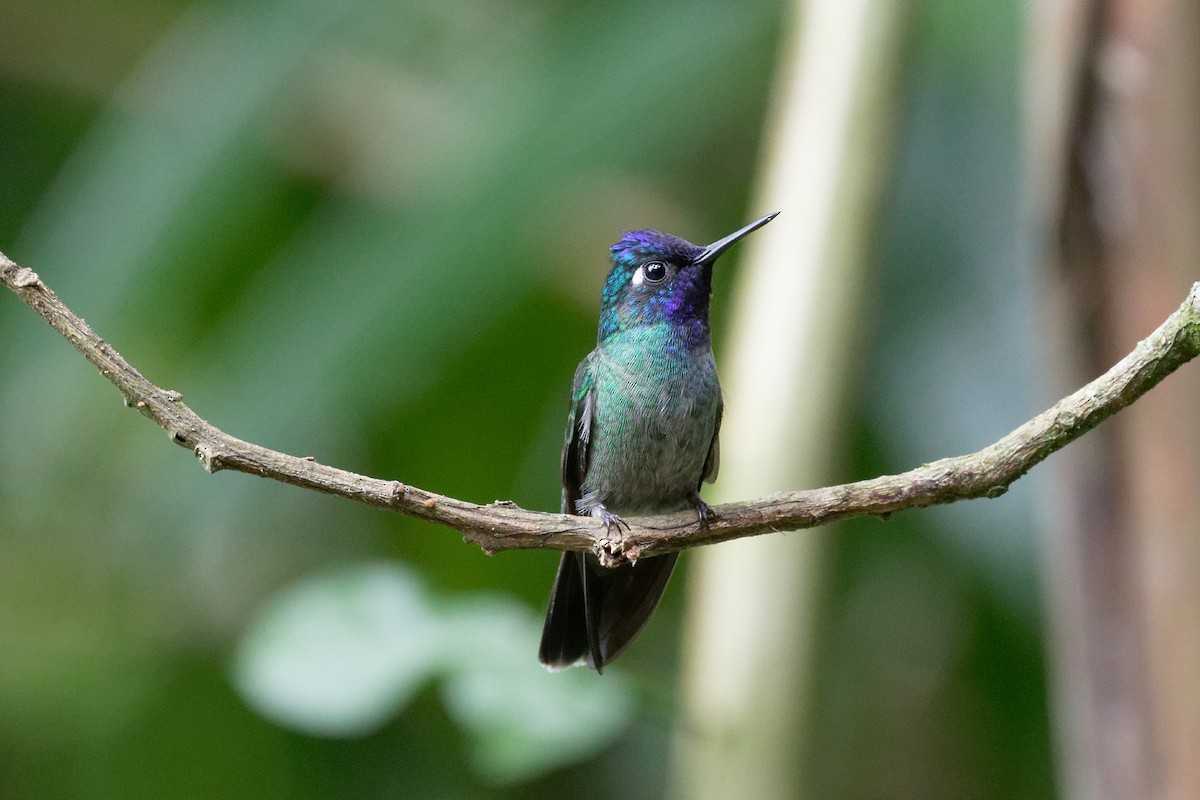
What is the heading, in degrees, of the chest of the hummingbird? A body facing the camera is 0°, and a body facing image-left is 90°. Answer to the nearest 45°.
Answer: approximately 315°
